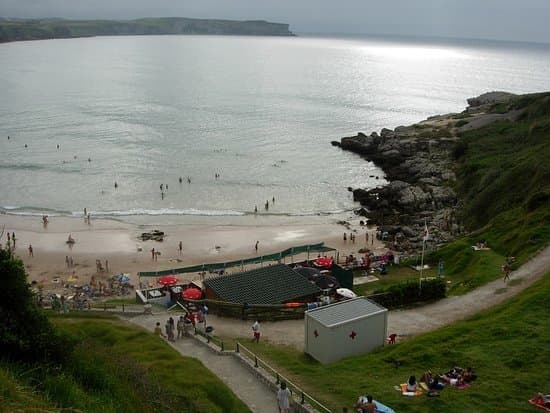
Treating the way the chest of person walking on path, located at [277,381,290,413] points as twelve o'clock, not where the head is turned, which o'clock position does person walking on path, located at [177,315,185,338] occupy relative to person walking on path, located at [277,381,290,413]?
person walking on path, located at [177,315,185,338] is roughly at 11 o'clock from person walking on path, located at [277,381,290,413].

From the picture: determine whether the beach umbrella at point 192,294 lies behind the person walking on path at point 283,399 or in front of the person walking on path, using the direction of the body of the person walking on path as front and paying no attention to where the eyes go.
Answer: in front

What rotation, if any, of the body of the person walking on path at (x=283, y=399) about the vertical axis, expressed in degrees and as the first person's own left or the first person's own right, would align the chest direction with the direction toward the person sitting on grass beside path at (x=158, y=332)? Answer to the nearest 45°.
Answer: approximately 45° to the first person's own left

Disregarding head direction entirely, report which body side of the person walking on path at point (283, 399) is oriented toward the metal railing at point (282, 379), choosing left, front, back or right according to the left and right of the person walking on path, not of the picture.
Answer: front

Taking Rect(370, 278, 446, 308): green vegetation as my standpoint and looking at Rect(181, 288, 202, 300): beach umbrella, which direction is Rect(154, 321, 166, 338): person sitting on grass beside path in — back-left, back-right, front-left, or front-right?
front-left

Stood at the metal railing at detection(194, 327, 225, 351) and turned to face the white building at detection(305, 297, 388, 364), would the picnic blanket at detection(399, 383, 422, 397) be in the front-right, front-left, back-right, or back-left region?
front-right

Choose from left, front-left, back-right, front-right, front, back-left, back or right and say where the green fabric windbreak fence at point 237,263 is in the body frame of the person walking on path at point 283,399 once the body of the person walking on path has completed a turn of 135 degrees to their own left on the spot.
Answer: back-right

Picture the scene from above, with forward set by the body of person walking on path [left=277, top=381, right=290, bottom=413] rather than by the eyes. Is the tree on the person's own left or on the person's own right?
on the person's own left

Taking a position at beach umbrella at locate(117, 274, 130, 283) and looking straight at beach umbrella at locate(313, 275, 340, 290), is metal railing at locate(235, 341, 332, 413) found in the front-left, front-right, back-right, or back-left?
front-right

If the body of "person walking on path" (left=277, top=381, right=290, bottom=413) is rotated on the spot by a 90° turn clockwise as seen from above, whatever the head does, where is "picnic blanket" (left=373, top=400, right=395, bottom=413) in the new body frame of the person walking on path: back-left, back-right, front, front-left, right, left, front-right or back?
front

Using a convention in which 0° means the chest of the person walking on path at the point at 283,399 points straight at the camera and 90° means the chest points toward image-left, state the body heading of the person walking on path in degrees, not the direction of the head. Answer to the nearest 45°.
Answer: approximately 180°

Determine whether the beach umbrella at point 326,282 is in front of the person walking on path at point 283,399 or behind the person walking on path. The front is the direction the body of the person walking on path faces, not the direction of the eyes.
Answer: in front

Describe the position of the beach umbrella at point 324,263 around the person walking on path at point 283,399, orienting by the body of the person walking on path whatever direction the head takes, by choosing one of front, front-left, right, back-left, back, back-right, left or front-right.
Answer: front
